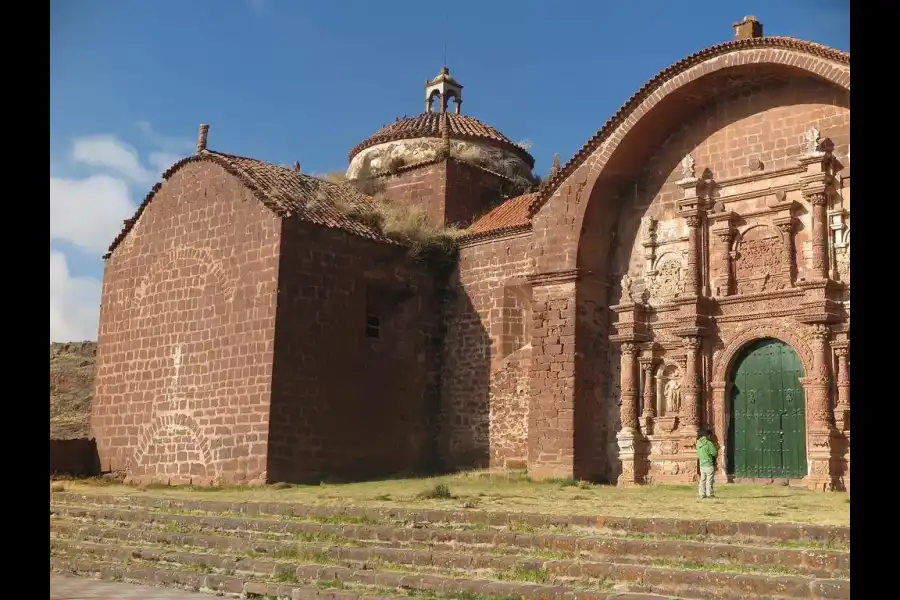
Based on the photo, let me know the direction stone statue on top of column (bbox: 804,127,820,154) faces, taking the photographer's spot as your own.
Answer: facing the viewer

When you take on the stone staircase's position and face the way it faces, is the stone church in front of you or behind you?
behind

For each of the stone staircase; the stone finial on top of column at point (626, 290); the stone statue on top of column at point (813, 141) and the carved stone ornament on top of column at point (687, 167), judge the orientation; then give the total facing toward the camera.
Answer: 4

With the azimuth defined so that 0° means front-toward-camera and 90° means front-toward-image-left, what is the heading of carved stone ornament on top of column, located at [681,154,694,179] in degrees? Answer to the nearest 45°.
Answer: approximately 0°

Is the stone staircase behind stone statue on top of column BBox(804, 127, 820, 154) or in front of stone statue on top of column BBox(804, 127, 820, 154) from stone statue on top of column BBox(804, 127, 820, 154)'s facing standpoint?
in front

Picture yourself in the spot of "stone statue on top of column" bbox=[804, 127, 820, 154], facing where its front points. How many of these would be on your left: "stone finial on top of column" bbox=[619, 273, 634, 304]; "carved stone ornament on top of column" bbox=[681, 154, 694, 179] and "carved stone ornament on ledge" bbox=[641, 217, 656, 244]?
0

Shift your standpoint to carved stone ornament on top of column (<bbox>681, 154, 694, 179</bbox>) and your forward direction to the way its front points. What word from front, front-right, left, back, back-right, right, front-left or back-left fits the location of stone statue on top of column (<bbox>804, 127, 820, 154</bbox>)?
front-left

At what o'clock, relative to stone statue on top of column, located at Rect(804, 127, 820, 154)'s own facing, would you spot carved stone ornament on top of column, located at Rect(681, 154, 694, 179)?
carved stone ornament on top of column, located at Rect(681, 154, 694, 179) is roughly at 4 o'clock from stone statue on top of column, located at Rect(804, 127, 820, 154).

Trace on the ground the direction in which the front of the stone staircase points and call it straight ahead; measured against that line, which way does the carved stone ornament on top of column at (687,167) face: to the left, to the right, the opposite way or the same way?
the same way
